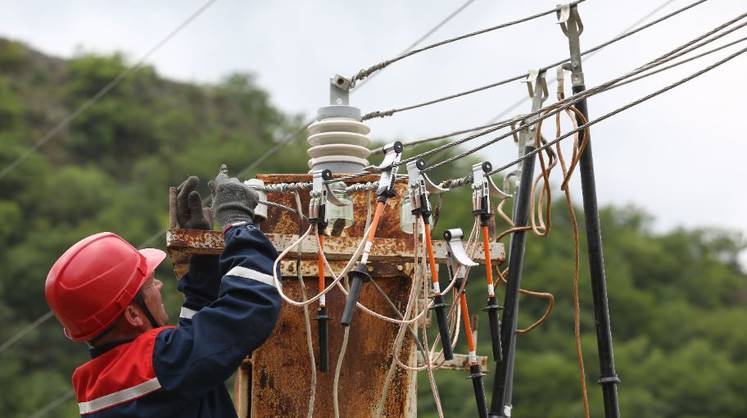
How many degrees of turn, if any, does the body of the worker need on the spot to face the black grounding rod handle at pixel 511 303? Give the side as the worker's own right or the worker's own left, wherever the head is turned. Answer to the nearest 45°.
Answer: approximately 45° to the worker's own right

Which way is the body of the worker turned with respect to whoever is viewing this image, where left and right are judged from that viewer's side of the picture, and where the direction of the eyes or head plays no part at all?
facing away from the viewer and to the right of the viewer

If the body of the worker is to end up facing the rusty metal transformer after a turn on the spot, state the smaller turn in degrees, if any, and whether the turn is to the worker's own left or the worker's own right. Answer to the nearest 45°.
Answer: approximately 45° to the worker's own right

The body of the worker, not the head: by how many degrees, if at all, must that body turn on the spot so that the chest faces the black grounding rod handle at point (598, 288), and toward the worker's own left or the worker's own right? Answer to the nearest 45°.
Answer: approximately 45° to the worker's own right

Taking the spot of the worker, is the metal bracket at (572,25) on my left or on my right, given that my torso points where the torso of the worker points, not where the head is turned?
on my right
